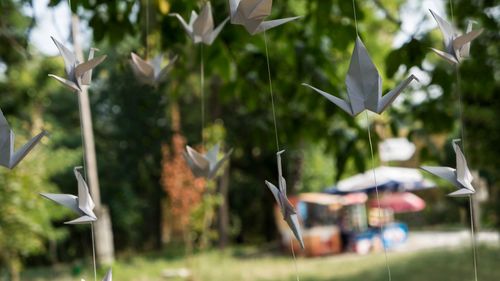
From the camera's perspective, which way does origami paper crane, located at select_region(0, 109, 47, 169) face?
to the viewer's right

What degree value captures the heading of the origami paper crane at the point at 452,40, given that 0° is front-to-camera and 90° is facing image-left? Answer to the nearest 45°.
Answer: approximately 225°

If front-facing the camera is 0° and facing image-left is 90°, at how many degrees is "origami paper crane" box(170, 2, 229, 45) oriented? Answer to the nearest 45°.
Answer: approximately 90°

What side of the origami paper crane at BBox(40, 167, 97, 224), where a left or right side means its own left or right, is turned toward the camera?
left
